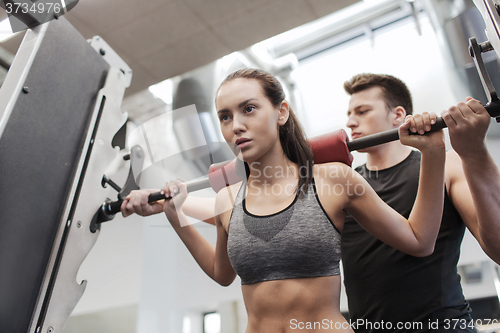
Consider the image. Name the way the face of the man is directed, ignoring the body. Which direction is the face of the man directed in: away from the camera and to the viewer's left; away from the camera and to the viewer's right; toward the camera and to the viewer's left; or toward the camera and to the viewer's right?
toward the camera and to the viewer's left

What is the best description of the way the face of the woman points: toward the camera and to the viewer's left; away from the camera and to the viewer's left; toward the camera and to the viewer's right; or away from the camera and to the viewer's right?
toward the camera and to the viewer's left

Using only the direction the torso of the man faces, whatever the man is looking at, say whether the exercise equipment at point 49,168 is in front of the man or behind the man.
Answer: in front
